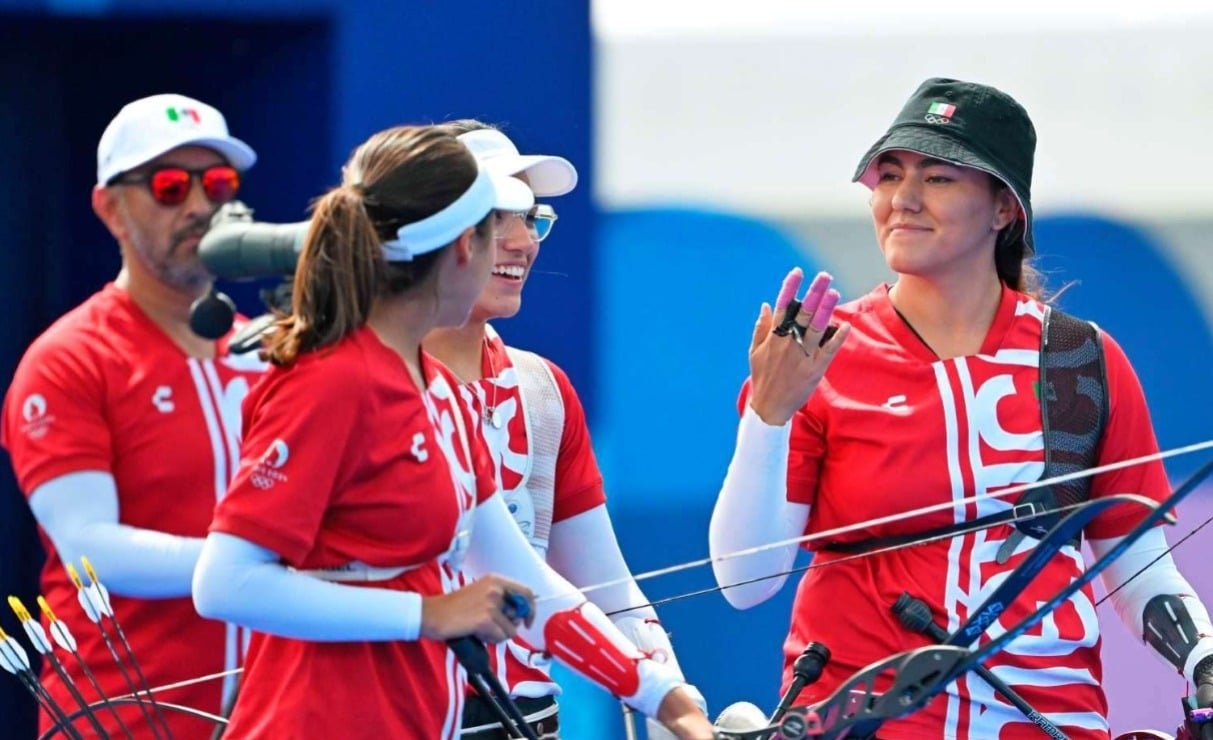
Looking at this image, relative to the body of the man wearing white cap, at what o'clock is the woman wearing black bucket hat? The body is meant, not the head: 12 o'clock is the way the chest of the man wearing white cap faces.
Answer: The woman wearing black bucket hat is roughly at 11 o'clock from the man wearing white cap.

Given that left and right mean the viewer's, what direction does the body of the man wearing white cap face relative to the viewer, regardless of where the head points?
facing the viewer and to the right of the viewer

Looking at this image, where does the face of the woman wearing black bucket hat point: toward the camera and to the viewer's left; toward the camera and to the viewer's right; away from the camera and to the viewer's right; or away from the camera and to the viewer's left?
toward the camera and to the viewer's left

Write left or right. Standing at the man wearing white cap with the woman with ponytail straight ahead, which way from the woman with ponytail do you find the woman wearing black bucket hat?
left

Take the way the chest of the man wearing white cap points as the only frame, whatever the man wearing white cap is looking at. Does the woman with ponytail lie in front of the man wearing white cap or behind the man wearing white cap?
in front

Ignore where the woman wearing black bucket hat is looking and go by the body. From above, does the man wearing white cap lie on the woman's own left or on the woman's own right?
on the woman's own right

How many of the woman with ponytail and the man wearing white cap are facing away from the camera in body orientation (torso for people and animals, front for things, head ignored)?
0

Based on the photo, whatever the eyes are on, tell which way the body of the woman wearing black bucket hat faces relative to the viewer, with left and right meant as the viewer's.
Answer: facing the viewer

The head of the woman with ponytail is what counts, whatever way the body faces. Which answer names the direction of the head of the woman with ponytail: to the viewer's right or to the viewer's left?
to the viewer's right

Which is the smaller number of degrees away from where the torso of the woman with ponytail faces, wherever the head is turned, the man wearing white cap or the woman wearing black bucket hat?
the woman wearing black bucket hat

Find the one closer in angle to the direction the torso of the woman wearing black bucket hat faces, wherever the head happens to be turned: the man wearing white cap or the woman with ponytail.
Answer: the woman with ponytail
